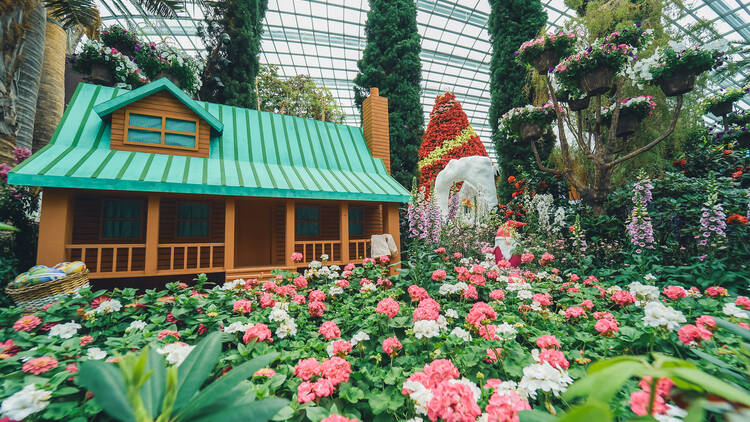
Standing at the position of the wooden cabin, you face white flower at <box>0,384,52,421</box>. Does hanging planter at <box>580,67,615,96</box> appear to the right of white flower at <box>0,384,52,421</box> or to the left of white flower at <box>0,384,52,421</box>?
left

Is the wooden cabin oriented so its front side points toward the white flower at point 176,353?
yes

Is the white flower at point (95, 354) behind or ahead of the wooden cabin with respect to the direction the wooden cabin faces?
ahead

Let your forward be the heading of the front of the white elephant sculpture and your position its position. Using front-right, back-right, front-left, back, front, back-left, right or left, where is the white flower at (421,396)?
left

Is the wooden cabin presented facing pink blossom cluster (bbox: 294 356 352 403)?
yes

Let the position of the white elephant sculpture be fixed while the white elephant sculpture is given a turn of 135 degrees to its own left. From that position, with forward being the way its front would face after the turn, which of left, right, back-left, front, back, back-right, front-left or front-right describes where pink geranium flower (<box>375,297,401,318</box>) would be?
front-right

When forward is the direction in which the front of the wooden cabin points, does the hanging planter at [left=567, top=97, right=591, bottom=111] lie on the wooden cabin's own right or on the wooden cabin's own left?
on the wooden cabin's own left

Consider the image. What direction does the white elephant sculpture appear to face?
to the viewer's left

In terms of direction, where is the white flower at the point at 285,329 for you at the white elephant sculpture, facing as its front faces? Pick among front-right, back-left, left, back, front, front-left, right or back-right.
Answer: left

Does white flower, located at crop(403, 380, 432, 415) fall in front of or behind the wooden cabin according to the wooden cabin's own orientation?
in front

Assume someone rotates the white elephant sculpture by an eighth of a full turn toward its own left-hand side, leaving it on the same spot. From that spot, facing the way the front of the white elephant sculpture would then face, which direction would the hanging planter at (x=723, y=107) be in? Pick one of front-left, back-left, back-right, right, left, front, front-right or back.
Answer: back-left

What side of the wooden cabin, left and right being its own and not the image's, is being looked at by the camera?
front

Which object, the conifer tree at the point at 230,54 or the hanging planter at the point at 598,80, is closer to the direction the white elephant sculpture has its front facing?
the conifer tree

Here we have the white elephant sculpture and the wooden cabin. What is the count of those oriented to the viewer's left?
1
